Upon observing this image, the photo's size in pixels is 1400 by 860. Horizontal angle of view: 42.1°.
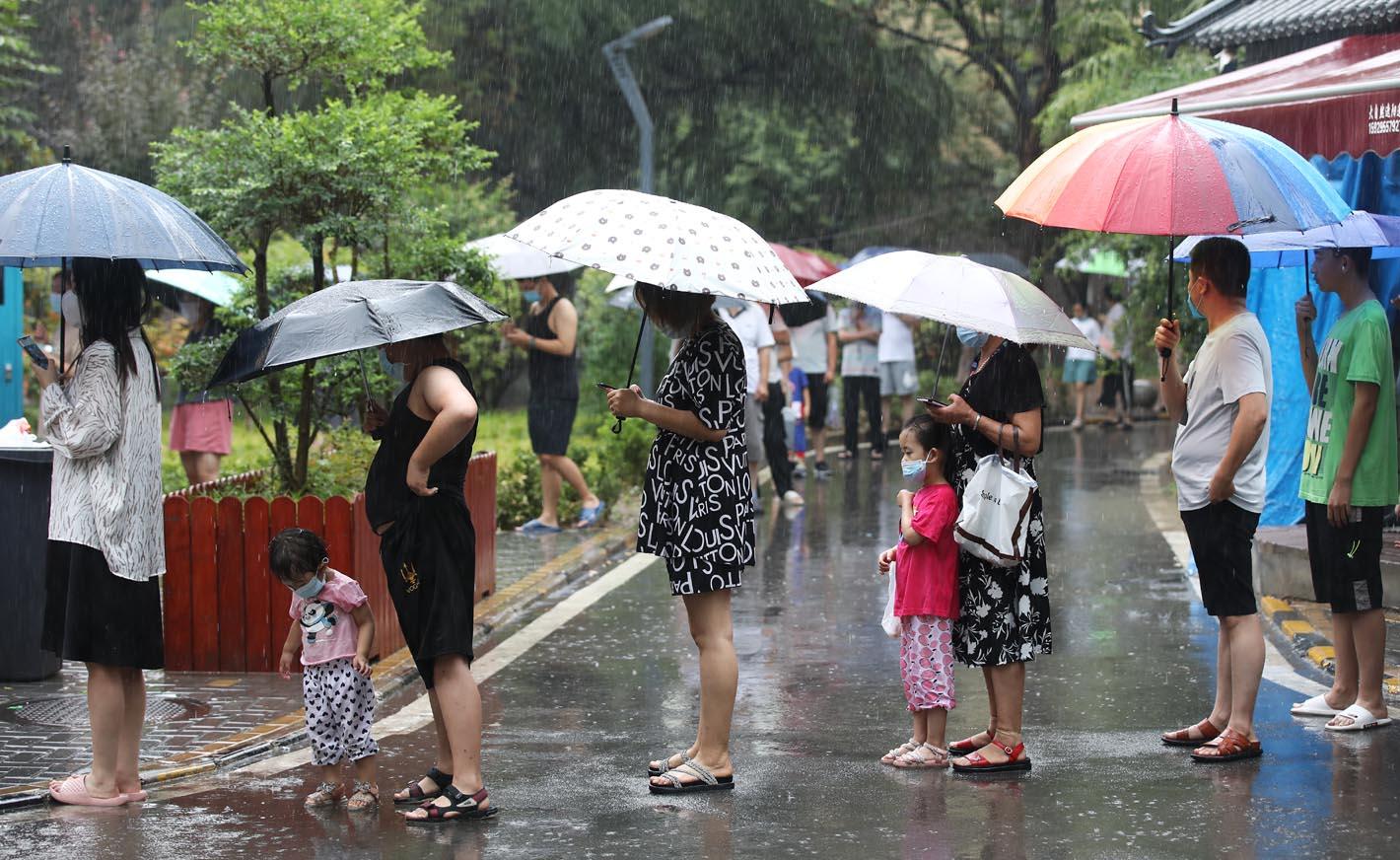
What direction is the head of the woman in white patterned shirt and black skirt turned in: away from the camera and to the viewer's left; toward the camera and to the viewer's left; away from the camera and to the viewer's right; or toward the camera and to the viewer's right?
away from the camera and to the viewer's left

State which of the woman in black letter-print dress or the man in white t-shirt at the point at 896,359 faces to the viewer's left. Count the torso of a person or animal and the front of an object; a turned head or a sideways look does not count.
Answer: the woman in black letter-print dress

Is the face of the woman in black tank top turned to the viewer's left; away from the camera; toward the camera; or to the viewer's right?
to the viewer's left

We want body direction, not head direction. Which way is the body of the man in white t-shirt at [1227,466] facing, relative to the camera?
to the viewer's left

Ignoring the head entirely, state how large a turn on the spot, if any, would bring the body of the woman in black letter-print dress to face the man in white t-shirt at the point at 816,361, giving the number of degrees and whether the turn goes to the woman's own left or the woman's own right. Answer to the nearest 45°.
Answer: approximately 90° to the woman's own right

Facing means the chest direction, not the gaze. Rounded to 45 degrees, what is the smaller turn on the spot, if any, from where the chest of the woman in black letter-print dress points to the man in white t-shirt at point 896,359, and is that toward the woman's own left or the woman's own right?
approximately 90° to the woman's own right

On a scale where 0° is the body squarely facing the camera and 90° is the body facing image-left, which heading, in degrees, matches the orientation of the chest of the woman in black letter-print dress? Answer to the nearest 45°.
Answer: approximately 90°

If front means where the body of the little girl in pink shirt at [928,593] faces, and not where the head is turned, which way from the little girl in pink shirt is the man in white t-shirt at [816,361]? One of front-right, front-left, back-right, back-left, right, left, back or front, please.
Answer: right

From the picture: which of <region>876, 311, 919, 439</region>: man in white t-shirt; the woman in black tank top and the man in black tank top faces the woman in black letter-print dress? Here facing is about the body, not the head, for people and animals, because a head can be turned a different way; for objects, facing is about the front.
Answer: the man in white t-shirt
